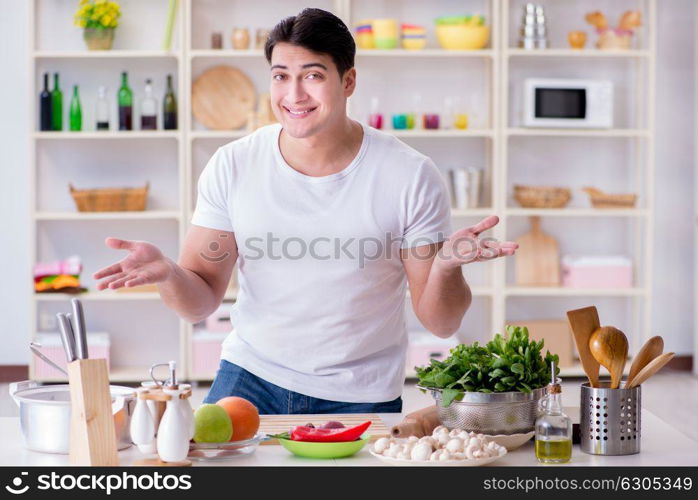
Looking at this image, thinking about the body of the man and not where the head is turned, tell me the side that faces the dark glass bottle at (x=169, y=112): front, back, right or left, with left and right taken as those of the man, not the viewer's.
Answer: back

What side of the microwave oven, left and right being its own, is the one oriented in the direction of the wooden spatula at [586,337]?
front

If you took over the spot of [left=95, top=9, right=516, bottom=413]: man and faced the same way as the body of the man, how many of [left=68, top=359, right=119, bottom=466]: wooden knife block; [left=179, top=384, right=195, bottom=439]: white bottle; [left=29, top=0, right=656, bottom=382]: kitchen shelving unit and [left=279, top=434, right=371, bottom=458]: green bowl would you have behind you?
1

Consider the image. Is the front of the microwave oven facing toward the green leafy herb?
yes

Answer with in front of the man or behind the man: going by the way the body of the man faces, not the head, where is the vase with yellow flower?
behind

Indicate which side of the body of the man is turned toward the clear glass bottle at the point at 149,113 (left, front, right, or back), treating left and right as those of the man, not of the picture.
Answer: back

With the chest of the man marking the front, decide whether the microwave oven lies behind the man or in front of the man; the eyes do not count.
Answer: behind

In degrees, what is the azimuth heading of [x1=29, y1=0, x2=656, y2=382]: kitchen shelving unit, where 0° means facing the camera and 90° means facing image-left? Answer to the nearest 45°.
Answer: approximately 0°

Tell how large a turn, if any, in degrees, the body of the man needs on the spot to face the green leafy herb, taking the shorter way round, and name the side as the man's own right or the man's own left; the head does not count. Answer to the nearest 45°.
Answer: approximately 45° to the man's own left

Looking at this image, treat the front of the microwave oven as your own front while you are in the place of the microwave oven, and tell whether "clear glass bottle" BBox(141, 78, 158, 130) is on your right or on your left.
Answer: on your right

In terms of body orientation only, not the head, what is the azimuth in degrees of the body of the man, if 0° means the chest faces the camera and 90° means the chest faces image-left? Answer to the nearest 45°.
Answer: approximately 0°

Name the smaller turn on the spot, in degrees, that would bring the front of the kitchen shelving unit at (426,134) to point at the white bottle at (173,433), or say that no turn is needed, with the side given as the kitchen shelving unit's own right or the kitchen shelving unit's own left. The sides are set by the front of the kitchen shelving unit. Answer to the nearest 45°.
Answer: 0° — it already faces it
